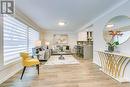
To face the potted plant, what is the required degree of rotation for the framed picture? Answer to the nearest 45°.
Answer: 0° — it already faces it

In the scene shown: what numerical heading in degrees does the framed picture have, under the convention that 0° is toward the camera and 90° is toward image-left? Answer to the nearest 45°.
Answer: approximately 0°
